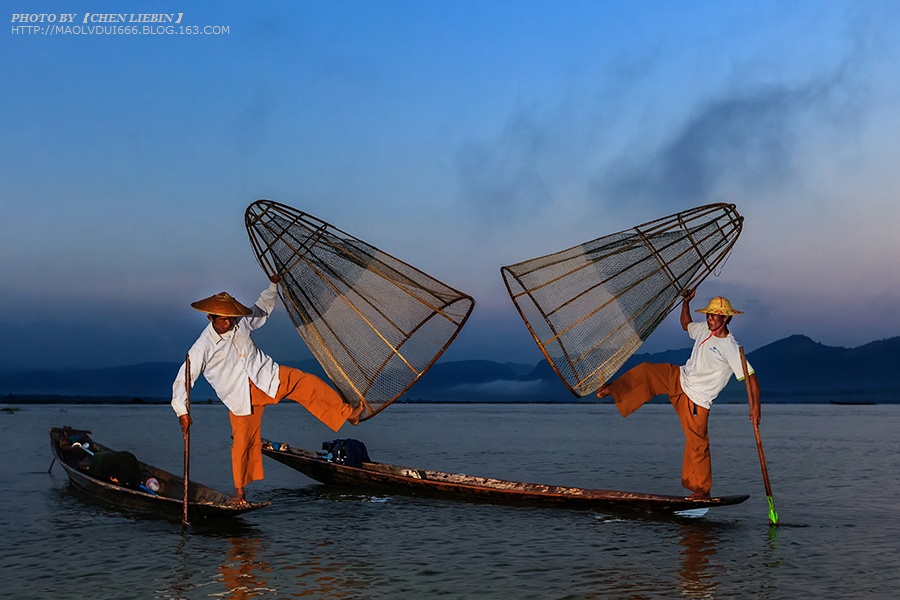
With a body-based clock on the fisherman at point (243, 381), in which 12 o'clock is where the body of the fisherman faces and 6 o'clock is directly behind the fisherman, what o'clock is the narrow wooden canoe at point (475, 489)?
The narrow wooden canoe is roughly at 8 o'clock from the fisherman.

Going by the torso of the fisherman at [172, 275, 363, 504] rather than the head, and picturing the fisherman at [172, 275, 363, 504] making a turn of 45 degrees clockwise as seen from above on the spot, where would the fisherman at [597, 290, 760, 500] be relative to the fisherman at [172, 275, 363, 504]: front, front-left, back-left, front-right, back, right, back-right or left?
back-left

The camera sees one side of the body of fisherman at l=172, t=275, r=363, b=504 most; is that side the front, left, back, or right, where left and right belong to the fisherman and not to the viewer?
front
